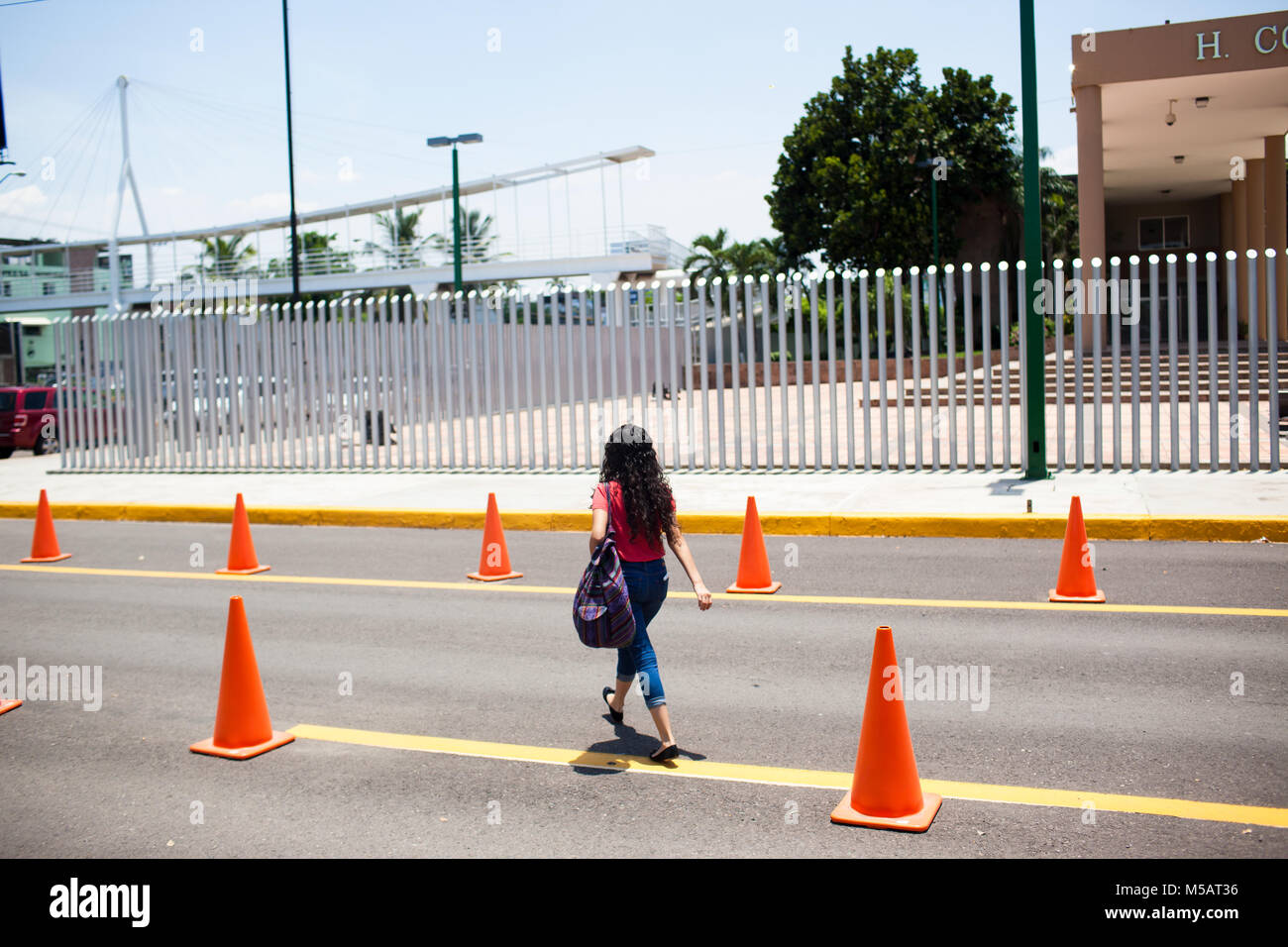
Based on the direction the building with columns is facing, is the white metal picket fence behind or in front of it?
in front

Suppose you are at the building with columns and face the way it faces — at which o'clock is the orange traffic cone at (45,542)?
The orange traffic cone is roughly at 1 o'clock from the building with columns.

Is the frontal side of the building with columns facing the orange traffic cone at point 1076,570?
yes

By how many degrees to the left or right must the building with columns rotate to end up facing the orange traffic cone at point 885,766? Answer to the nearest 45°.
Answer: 0° — it already faces it

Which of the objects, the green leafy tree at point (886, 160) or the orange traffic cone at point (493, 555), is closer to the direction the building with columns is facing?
the orange traffic cone

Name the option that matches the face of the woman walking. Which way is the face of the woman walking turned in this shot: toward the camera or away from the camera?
away from the camera

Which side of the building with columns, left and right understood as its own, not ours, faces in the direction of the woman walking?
front

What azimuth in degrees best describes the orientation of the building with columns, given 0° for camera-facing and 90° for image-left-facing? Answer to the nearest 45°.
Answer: approximately 0°

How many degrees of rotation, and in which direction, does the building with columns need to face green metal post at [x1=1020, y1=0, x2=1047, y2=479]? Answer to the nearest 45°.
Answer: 0° — it already faces it

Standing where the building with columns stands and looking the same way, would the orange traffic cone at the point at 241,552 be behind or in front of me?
in front

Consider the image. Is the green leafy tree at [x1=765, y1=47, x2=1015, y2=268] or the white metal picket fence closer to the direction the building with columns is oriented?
the white metal picket fence
